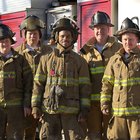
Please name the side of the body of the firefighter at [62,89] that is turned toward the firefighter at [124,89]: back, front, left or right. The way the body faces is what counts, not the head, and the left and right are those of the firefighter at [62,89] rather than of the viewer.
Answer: left

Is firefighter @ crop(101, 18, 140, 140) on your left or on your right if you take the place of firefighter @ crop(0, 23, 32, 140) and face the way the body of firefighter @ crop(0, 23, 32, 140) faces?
on your left

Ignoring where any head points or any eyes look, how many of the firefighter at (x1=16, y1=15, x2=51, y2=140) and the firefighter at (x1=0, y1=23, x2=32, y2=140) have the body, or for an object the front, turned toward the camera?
2

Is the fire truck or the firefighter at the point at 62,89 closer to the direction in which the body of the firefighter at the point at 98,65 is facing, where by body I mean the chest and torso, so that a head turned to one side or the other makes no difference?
the firefighter

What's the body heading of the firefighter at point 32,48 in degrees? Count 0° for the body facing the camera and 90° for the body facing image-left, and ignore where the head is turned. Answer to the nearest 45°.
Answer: approximately 0°

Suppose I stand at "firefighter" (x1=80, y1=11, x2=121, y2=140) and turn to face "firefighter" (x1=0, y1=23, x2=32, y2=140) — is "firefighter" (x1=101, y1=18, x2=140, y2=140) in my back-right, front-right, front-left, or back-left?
back-left
